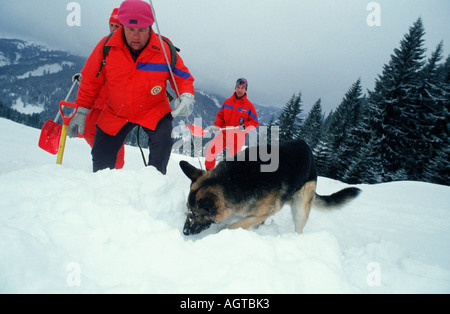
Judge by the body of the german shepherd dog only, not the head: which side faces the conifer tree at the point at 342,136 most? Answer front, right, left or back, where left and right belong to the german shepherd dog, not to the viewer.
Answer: right

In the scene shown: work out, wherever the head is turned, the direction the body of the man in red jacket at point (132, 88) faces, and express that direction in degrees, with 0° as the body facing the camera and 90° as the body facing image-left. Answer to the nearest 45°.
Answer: approximately 0°

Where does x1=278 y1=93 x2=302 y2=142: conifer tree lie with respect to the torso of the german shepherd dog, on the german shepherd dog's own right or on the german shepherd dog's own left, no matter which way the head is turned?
on the german shepherd dog's own right

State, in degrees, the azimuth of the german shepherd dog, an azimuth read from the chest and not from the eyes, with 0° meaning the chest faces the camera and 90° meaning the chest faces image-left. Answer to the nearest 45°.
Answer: approximately 90°

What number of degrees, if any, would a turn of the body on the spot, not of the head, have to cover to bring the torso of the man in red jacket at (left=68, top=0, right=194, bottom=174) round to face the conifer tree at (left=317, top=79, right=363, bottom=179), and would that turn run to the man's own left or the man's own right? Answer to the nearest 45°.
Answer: approximately 135° to the man's own left

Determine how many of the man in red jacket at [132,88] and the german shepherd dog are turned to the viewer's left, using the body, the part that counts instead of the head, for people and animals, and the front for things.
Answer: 1

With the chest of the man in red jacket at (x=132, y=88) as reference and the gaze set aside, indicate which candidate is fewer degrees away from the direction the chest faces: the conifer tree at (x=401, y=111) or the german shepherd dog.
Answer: the german shepherd dog
